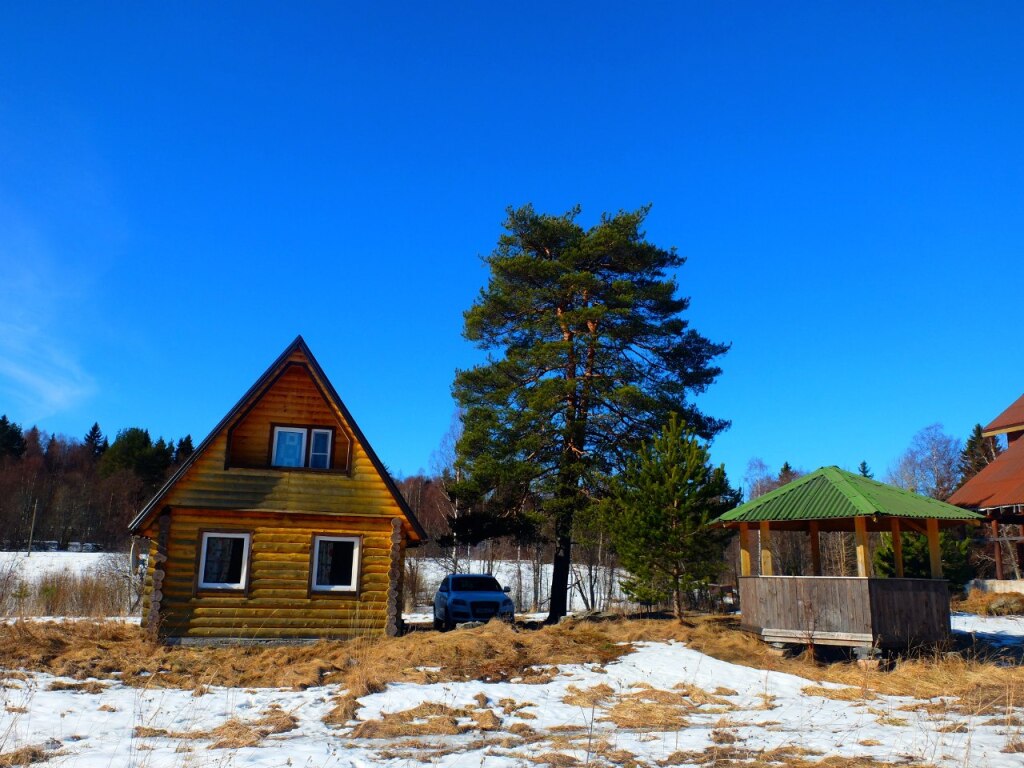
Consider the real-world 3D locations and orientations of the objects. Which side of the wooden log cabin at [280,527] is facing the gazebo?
left

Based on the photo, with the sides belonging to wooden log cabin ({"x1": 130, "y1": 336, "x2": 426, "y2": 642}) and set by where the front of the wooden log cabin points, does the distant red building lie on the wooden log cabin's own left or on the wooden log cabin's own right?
on the wooden log cabin's own left

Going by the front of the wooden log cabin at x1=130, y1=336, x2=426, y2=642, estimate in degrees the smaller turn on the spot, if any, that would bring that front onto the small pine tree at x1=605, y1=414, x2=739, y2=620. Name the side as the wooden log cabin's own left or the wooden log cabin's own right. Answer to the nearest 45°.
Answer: approximately 90° to the wooden log cabin's own left

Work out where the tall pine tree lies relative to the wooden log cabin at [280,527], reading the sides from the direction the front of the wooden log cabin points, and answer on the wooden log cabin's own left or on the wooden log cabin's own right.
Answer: on the wooden log cabin's own left

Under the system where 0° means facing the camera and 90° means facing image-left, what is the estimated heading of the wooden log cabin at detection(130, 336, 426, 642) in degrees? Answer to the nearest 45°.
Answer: approximately 0°
